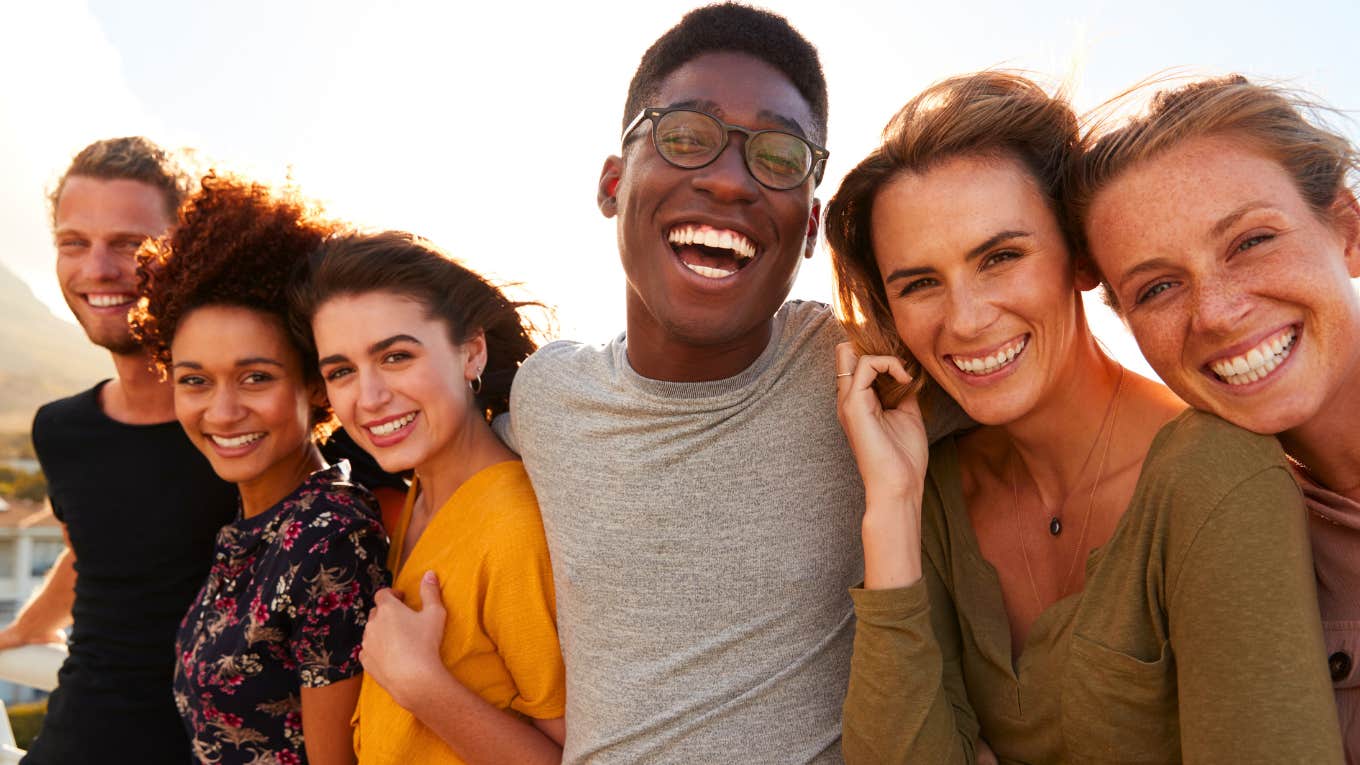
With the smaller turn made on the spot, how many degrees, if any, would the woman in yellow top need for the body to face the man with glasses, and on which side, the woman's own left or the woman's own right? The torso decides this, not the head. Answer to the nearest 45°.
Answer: approximately 90° to the woman's own left

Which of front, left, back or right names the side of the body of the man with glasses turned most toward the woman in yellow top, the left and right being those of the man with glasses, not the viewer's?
right

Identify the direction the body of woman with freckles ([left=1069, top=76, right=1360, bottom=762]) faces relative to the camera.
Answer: toward the camera

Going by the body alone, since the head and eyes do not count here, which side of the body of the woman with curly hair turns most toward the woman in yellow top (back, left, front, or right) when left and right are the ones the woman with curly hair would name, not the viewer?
left

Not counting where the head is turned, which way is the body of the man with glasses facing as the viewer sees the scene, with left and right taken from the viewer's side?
facing the viewer

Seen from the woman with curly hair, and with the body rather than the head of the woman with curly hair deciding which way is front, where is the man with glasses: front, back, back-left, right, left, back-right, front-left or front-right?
left

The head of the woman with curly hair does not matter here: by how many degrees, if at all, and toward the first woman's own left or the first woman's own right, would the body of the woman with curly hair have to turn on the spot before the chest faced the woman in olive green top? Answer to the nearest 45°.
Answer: approximately 90° to the first woman's own left

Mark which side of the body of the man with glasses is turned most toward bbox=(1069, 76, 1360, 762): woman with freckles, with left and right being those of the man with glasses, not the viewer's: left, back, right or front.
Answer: left

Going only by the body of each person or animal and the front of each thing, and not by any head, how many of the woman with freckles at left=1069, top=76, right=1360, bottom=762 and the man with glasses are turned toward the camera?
2

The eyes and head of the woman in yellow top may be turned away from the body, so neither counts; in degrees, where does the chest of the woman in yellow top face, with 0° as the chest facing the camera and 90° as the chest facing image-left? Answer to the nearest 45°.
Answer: approximately 45°

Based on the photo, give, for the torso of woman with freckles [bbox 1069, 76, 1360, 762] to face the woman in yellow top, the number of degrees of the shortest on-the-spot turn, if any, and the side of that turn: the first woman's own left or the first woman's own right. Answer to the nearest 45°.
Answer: approximately 90° to the first woman's own right
